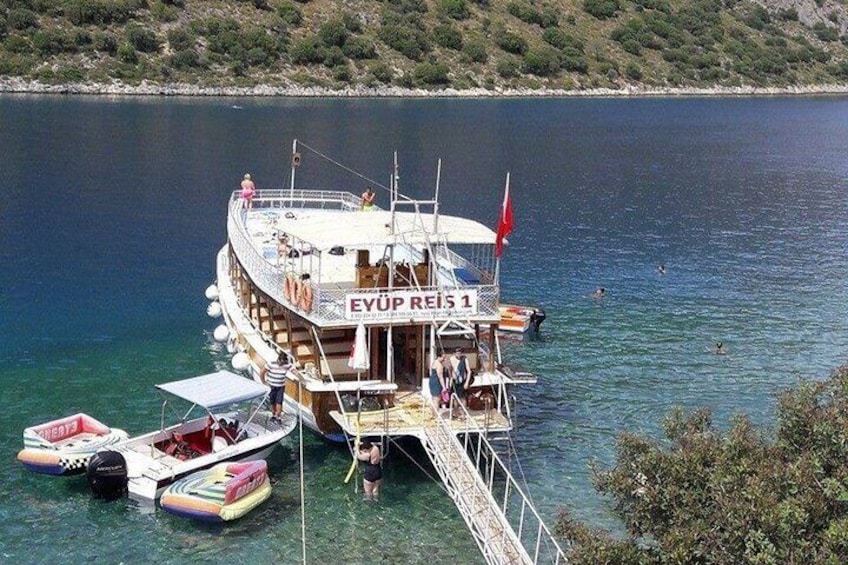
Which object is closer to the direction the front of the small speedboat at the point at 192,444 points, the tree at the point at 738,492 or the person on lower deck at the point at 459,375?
the person on lower deck

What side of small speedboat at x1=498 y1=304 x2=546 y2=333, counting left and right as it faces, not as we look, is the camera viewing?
left

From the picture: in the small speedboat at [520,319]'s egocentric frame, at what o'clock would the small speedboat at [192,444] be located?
the small speedboat at [192,444] is roughly at 10 o'clock from the small speedboat at [520,319].

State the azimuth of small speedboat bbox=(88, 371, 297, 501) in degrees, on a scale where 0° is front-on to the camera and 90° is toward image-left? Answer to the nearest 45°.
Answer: approximately 225°

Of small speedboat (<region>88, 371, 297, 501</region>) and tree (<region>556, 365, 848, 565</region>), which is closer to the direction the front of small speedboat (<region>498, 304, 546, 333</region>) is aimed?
the small speedboat

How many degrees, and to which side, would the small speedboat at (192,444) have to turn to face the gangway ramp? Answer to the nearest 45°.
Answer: approximately 90° to its right

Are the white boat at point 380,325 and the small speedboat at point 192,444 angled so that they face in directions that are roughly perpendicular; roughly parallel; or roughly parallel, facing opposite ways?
roughly perpendicular

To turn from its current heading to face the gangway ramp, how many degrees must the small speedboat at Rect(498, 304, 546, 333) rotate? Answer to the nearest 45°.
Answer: approximately 90° to its left

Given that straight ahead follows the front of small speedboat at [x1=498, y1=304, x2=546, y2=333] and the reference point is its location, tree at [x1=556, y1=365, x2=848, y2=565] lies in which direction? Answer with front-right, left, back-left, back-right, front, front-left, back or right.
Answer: left

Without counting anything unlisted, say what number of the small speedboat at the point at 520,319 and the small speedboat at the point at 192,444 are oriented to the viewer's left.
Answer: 1

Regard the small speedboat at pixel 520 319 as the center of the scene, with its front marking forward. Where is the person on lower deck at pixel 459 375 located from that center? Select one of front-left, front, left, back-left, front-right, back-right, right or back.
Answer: left
